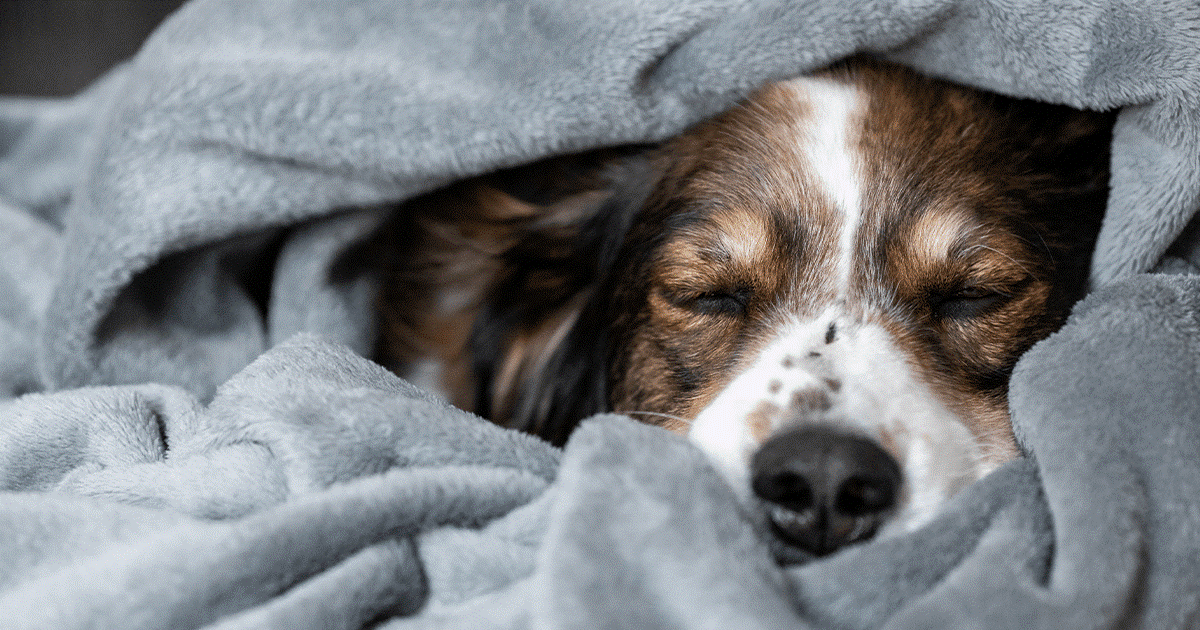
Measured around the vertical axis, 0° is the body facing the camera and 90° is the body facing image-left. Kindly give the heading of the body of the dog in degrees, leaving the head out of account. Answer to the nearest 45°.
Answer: approximately 0°
